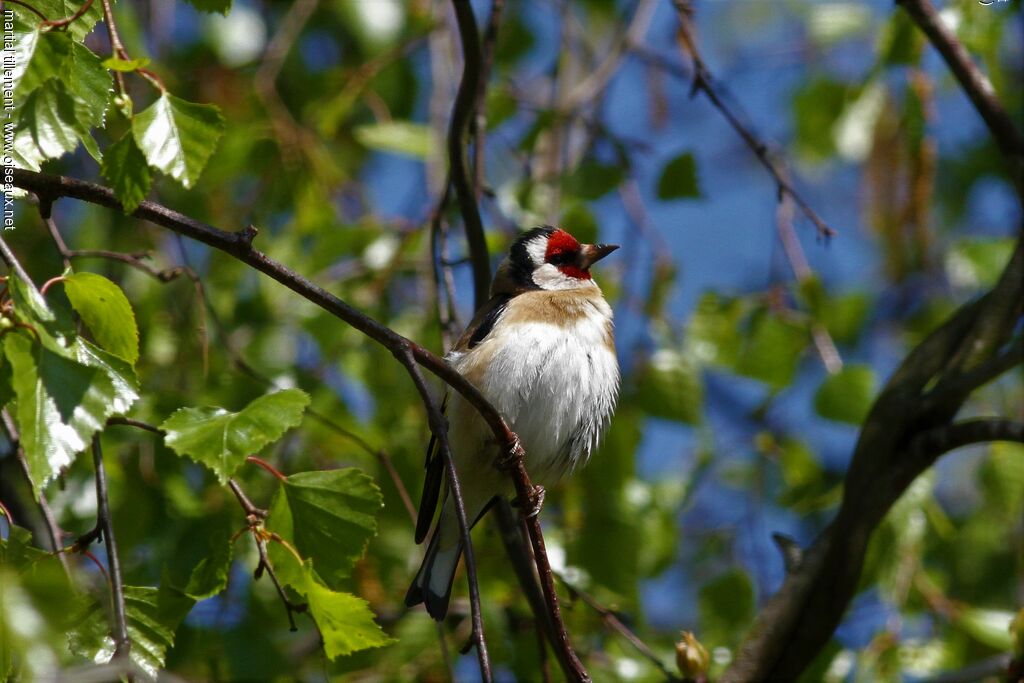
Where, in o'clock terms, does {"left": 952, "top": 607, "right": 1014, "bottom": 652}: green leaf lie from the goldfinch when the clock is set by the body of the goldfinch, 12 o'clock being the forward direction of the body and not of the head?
The green leaf is roughly at 10 o'clock from the goldfinch.

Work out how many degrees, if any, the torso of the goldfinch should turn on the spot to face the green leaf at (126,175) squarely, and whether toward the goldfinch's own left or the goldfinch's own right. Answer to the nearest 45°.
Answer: approximately 90° to the goldfinch's own right

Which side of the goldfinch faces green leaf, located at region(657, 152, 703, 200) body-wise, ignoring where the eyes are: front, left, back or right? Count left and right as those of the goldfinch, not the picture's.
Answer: left

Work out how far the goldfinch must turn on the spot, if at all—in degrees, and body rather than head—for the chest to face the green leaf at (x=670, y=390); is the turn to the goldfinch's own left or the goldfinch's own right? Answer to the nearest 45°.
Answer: approximately 90° to the goldfinch's own left

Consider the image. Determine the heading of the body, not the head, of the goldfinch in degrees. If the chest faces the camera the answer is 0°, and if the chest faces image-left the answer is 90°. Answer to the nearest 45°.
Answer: approximately 315°

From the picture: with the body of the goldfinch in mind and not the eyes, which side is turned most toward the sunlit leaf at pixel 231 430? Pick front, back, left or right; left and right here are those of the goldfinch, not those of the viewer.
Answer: right

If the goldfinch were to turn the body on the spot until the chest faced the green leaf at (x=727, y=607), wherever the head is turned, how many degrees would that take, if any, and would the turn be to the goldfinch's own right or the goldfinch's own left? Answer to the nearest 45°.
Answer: approximately 90° to the goldfinch's own left

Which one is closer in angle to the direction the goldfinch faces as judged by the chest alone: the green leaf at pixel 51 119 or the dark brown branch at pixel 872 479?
the dark brown branch

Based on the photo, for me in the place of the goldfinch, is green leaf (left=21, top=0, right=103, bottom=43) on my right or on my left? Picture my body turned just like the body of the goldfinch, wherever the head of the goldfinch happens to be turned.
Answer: on my right

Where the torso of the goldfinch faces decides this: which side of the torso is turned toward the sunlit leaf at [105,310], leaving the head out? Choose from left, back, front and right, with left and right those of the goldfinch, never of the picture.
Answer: right

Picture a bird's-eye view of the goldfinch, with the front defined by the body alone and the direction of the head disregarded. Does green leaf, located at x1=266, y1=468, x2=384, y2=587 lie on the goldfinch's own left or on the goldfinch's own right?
on the goldfinch's own right

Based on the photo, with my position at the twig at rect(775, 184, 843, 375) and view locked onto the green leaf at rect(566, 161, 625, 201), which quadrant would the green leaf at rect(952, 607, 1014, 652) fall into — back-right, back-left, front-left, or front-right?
back-left
